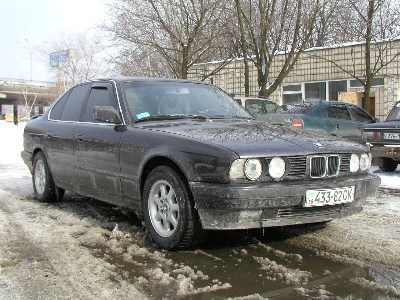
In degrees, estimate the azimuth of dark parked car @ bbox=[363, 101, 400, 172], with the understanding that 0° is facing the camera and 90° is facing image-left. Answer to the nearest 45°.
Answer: approximately 225°

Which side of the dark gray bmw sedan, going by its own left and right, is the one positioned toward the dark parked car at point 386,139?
left

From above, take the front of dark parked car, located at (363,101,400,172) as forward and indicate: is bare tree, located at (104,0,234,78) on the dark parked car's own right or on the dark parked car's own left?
on the dark parked car's own left

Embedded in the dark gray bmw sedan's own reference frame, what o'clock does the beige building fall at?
The beige building is roughly at 8 o'clock from the dark gray bmw sedan.

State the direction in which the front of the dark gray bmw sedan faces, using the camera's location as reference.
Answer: facing the viewer and to the right of the viewer

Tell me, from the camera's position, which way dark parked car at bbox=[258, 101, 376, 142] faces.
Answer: facing away from the viewer and to the right of the viewer

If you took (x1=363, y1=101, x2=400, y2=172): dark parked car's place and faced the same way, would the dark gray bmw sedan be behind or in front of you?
behind

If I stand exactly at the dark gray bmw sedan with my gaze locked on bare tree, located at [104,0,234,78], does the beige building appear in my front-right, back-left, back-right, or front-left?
front-right

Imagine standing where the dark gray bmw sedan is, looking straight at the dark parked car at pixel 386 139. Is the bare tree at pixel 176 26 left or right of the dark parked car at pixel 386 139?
left

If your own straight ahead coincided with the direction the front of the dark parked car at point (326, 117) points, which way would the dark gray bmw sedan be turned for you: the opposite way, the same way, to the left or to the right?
to the right

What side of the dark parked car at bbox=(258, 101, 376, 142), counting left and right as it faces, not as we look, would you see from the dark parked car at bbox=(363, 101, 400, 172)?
right

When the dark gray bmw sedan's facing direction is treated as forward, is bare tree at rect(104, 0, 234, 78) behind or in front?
behind

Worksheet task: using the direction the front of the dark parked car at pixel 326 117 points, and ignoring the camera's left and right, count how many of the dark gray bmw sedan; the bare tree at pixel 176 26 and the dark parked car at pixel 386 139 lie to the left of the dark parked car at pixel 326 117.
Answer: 1

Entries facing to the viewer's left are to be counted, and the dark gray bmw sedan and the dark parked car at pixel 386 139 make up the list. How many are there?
0
